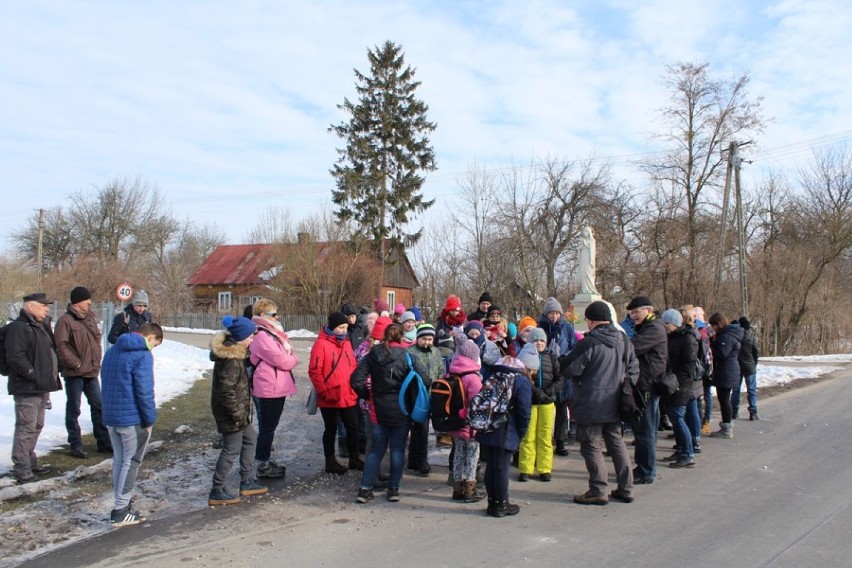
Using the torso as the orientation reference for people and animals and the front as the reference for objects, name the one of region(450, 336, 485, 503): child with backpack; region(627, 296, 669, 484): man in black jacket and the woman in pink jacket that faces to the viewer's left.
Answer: the man in black jacket

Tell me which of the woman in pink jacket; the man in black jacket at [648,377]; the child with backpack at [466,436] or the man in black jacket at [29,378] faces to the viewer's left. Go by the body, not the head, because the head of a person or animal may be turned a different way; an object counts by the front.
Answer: the man in black jacket at [648,377]

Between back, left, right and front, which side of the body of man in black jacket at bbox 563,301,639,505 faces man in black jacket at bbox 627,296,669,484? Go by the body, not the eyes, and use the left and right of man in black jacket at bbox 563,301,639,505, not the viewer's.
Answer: right

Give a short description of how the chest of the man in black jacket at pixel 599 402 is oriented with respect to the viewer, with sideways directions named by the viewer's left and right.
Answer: facing away from the viewer and to the left of the viewer

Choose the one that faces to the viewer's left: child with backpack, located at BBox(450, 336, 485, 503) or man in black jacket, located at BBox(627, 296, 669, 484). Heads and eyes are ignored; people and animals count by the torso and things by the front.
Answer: the man in black jacket

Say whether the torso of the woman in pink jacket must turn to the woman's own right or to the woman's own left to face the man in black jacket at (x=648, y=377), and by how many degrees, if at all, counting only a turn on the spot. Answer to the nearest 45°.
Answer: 0° — they already face them

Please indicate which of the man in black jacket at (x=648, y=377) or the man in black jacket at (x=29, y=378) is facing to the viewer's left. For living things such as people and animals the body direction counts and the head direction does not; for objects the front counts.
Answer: the man in black jacket at (x=648, y=377)

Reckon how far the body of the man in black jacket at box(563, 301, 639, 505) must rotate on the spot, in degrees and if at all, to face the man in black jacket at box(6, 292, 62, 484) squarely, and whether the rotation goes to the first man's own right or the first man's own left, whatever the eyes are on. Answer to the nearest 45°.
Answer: approximately 45° to the first man's own left

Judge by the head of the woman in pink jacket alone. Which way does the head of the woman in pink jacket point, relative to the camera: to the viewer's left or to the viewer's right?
to the viewer's right

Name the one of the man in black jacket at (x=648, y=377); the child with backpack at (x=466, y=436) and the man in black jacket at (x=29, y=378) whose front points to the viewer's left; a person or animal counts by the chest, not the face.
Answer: the man in black jacket at (x=648, y=377)

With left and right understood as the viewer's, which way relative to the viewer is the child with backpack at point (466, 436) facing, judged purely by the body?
facing away from the viewer and to the right of the viewer

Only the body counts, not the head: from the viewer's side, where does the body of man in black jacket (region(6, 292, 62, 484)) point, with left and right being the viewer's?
facing to the right of the viewer

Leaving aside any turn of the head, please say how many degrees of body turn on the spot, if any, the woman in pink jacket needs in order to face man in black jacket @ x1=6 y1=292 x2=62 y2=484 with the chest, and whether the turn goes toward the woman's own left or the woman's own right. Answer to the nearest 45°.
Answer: approximately 180°

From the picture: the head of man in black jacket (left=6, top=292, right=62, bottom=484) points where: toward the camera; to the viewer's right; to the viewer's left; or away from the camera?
to the viewer's right

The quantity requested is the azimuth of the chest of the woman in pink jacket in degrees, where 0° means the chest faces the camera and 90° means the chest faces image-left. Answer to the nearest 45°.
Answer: approximately 270°
